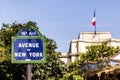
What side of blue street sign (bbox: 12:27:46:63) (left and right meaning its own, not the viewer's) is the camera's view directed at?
front
